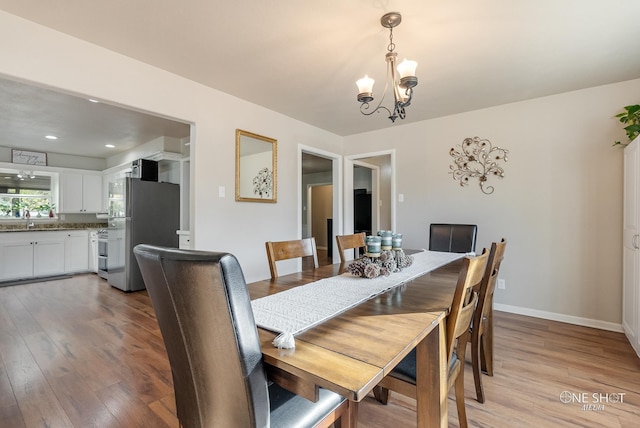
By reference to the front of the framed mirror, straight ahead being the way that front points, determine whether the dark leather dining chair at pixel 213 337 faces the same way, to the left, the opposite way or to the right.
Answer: to the left

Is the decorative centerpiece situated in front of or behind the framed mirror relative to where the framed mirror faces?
in front

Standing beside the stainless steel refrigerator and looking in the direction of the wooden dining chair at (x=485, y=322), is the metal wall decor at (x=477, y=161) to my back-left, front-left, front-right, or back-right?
front-left

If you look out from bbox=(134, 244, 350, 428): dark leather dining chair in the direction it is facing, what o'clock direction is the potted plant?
The potted plant is roughly at 1 o'clock from the dark leather dining chair.

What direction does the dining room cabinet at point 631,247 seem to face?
to the viewer's left

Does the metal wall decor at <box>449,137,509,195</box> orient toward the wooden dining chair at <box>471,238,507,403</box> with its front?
yes

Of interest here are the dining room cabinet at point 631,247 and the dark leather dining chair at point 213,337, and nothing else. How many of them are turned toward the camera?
0

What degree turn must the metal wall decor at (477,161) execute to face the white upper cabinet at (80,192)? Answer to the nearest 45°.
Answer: approximately 90° to its right

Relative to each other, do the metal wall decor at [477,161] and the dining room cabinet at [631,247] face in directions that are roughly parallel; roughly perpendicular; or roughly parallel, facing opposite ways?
roughly perpendicular

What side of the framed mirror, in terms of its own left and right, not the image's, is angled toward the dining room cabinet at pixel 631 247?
front

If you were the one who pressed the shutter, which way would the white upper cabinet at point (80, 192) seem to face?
facing the viewer

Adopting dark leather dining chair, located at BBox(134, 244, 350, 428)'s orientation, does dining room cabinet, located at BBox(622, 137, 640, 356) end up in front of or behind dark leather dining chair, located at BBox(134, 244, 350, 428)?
in front

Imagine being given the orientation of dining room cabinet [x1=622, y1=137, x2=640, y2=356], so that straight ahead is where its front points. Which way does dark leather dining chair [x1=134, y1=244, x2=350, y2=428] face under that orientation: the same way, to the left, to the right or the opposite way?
to the right

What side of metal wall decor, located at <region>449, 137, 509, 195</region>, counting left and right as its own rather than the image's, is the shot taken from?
front
